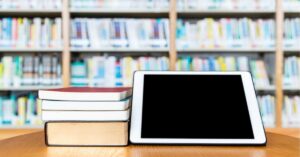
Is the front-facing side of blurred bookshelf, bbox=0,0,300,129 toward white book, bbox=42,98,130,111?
yes

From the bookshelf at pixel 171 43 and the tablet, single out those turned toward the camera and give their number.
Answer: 2

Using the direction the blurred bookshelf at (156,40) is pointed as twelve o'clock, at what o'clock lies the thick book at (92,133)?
The thick book is roughly at 12 o'clock from the blurred bookshelf.

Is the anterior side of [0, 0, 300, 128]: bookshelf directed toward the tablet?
yes

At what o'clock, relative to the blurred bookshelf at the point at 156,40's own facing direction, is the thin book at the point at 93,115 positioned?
The thin book is roughly at 12 o'clock from the blurred bookshelf.

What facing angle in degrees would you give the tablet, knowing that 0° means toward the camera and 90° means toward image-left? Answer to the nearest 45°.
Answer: approximately 0°
